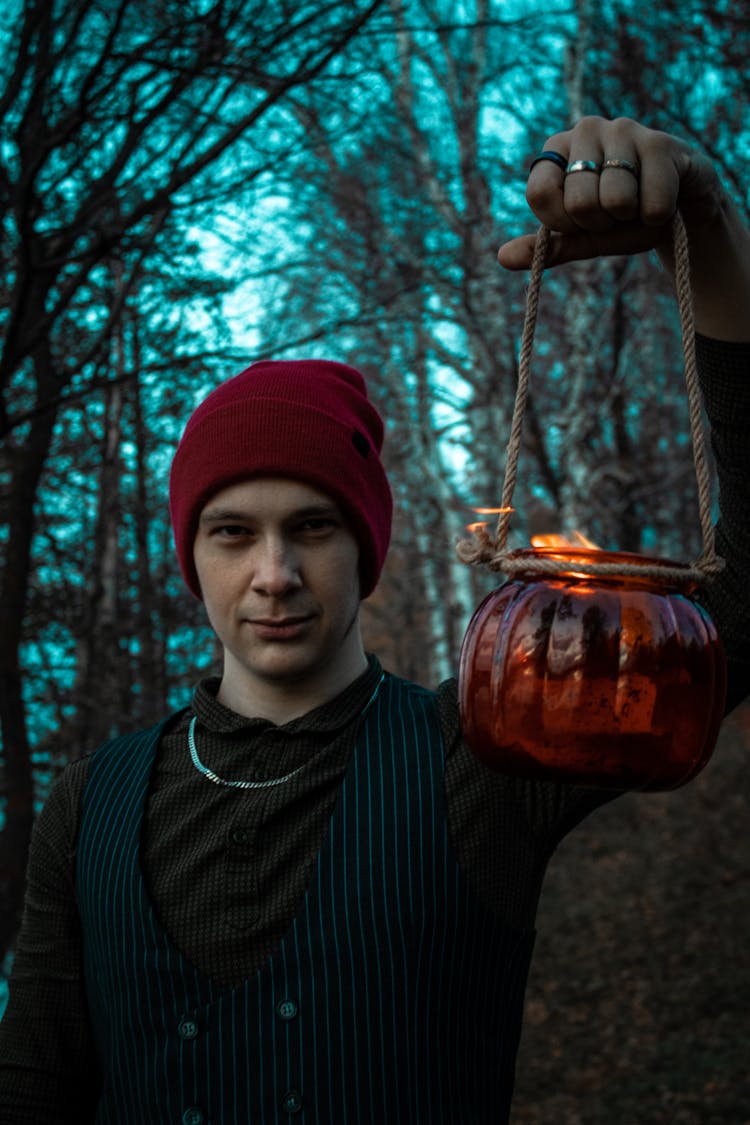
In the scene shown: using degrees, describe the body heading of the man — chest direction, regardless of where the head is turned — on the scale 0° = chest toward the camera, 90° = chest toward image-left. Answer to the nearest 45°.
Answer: approximately 0°
